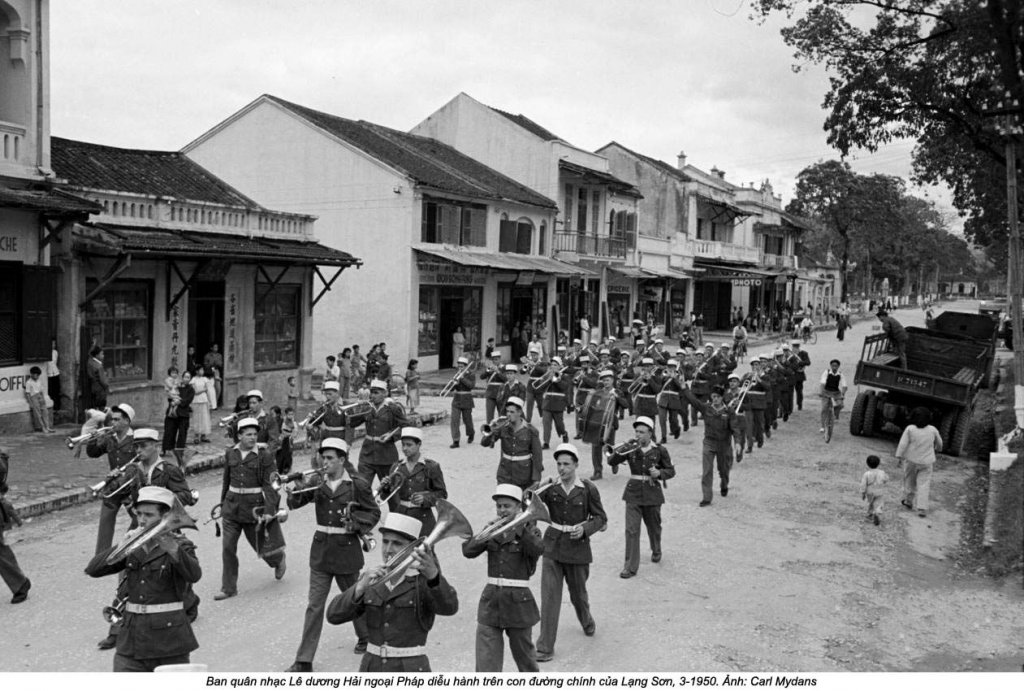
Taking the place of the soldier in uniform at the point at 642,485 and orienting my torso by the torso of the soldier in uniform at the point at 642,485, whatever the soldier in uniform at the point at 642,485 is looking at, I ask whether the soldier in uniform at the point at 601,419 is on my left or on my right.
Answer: on my right

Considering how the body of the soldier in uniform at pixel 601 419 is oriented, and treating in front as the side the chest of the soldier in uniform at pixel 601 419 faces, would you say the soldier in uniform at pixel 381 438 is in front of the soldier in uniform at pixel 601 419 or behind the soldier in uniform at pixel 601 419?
in front

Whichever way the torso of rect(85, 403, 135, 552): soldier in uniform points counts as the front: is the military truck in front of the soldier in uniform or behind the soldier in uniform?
behind

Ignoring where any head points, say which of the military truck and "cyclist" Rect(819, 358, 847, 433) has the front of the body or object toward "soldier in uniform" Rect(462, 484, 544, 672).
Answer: the cyclist

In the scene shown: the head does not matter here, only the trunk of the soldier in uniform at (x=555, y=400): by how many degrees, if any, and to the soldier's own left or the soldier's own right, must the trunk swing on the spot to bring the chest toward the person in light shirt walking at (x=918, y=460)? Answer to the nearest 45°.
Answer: approximately 45° to the soldier's own left

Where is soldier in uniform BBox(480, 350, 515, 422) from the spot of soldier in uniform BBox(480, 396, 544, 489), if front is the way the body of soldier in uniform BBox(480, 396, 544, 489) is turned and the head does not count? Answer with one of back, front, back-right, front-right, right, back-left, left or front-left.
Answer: back-right

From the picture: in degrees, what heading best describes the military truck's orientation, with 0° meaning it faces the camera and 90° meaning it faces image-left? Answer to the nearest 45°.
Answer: approximately 225°

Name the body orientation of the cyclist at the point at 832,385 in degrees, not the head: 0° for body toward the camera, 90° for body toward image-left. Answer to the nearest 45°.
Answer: approximately 0°

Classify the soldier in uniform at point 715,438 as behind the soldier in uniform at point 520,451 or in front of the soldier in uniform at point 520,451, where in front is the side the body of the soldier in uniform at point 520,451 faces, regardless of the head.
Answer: behind

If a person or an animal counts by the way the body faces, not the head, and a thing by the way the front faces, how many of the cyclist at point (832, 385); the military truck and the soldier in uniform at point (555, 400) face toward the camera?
2
